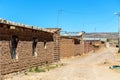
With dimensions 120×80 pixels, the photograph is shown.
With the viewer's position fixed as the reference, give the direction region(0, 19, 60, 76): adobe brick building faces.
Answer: facing the viewer and to the right of the viewer

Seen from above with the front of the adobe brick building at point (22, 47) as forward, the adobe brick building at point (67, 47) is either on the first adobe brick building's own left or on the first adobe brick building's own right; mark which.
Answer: on the first adobe brick building's own left
